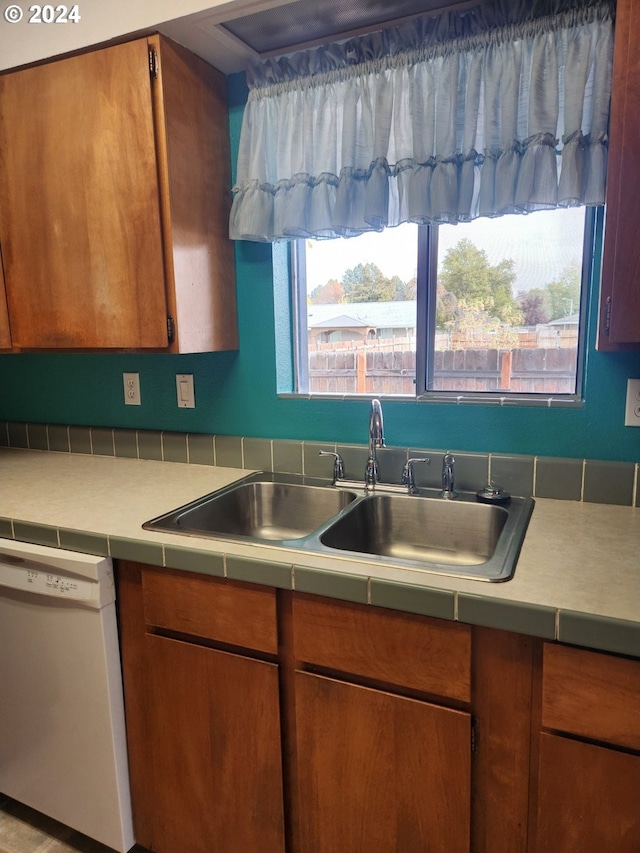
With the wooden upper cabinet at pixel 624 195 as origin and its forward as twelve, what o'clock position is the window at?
The window is roughly at 3 o'clock from the wooden upper cabinet.

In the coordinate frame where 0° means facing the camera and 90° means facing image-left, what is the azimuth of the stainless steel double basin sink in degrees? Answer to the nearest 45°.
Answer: approximately 45°

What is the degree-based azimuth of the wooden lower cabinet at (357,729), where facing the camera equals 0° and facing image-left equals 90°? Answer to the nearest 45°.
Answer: approximately 45°

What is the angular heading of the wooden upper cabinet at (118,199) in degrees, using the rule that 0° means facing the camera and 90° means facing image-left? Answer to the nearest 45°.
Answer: approximately 45°

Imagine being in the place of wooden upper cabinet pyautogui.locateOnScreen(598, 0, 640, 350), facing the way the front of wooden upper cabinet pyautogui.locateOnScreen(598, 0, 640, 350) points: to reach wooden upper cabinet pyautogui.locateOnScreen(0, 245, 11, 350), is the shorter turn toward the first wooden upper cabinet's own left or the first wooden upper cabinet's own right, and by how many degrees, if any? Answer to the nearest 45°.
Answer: approximately 45° to the first wooden upper cabinet's own right
